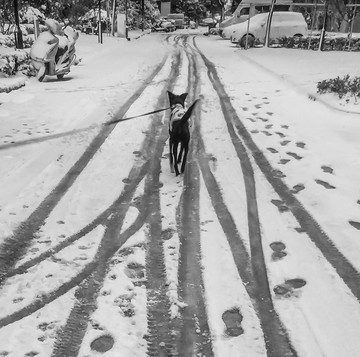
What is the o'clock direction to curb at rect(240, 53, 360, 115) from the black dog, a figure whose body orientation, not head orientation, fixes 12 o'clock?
The curb is roughly at 1 o'clock from the black dog.

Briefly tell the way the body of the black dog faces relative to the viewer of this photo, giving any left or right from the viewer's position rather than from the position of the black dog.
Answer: facing away from the viewer

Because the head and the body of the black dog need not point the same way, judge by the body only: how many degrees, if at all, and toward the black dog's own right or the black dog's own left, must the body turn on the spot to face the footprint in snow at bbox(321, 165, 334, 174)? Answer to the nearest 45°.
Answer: approximately 90° to the black dog's own right

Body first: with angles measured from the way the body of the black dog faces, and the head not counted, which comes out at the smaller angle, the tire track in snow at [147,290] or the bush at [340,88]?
the bush

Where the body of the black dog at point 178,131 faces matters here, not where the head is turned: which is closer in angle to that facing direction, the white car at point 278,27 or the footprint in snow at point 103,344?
the white car
